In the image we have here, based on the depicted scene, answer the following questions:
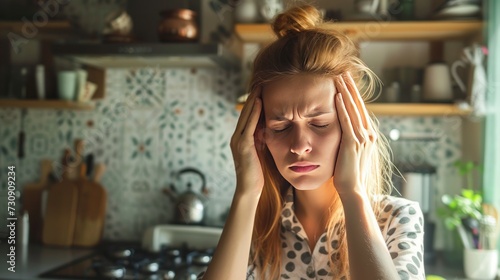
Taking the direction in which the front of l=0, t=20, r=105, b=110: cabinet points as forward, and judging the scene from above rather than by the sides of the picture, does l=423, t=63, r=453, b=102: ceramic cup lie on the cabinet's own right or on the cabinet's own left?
on the cabinet's own left

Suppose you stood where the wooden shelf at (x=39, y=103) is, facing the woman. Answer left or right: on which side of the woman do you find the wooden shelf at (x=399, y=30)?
left

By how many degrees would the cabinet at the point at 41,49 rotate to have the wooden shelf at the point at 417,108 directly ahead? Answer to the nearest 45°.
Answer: approximately 45° to its left

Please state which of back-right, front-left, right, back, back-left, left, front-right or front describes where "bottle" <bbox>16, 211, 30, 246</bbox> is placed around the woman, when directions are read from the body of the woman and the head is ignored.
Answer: back-right

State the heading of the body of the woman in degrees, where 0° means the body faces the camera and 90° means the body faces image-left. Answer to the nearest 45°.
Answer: approximately 0°

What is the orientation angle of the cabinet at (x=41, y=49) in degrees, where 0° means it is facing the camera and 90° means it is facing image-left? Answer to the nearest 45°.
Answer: approximately 0°

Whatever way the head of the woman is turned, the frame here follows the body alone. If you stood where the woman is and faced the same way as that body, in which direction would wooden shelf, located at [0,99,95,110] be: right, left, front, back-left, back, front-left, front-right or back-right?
back-right

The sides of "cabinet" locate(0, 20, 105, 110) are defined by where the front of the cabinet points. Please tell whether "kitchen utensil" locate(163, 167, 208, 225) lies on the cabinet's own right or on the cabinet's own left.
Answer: on the cabinet's own left

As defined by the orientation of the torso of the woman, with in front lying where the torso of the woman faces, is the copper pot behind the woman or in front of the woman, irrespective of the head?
behind

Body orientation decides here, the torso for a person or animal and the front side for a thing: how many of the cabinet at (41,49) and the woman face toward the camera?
2

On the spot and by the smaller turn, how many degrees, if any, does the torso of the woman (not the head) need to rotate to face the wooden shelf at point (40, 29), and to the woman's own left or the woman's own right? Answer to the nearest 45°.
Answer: approximately 135° to the woman's own right
